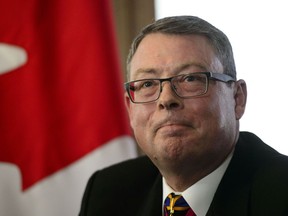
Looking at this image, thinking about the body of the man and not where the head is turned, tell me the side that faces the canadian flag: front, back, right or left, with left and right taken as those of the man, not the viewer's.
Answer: right

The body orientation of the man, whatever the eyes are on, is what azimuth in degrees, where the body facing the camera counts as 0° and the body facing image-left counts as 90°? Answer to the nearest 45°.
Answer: approximately 45°
